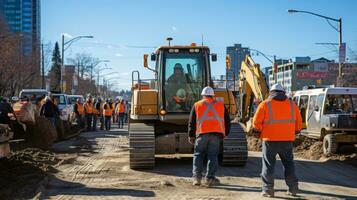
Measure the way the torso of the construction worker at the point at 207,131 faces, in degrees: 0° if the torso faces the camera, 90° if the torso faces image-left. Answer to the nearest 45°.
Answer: approximately 180°

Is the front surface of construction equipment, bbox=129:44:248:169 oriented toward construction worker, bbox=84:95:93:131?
no

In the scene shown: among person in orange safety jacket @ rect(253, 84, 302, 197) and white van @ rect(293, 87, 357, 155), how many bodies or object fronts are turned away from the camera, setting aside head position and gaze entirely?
1

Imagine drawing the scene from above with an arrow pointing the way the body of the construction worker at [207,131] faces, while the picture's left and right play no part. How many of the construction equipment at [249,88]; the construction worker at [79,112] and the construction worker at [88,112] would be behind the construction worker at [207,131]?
0

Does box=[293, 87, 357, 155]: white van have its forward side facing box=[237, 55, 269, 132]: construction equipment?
no

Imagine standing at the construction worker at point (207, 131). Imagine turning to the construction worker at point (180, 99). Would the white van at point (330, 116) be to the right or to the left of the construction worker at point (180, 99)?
right

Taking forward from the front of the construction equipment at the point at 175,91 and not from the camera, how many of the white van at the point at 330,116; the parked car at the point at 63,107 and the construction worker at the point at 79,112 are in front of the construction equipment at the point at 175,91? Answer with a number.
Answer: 0

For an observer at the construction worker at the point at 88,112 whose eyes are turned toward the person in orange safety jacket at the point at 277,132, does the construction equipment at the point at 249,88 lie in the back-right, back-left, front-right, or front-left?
front-left

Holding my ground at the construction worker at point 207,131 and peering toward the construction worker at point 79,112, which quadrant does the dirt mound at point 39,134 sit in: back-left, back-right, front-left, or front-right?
front-left

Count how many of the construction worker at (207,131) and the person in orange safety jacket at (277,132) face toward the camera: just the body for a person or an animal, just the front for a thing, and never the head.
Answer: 0

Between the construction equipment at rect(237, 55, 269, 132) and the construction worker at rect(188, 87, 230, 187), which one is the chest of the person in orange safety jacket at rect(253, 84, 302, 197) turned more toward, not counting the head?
the construction equipment

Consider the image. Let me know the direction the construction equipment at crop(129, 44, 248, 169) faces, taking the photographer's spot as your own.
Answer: facing the viewer

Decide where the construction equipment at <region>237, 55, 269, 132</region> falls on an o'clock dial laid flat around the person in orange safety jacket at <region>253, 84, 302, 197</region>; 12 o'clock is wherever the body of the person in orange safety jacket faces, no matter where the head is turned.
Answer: The construction equipment is roughly at 12 o'clock from the person in orange safety jacket.

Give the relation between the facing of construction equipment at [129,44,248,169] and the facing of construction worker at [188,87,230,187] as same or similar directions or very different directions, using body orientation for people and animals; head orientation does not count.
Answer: very different directions

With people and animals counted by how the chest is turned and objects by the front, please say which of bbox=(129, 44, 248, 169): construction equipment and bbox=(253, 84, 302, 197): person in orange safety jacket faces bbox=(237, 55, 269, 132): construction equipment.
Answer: the person in orange safety jacket

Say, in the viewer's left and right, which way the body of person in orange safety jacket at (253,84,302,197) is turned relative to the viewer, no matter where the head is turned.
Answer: facing away from the viewer

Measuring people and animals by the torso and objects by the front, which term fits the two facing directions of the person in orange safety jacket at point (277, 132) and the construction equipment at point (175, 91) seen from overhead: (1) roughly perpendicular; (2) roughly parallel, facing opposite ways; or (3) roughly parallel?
roughly parallel, facing opposite ways
